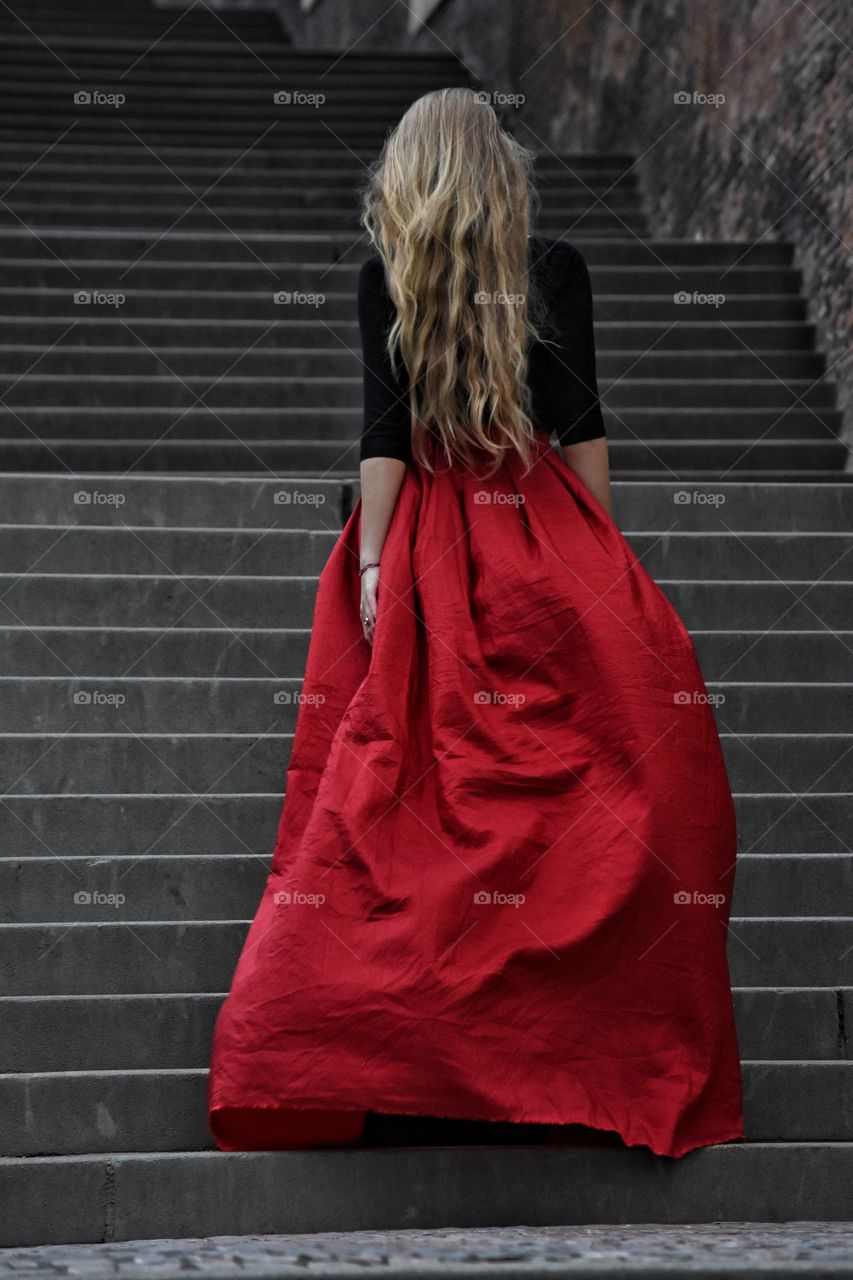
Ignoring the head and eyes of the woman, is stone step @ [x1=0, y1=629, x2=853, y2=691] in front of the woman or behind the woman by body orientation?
in front

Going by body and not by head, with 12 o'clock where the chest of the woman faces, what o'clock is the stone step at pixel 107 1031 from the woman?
The stone step is roughly at 10 o'clock from the woman.

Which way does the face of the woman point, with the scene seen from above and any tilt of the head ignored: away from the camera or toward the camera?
away from the camera

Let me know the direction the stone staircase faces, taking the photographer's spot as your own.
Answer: facing the viewer

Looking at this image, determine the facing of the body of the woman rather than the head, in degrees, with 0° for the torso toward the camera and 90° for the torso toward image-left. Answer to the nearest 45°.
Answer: approximately 180°

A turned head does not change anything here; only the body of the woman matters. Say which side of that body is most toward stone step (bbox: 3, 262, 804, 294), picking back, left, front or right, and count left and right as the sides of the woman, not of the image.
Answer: front
